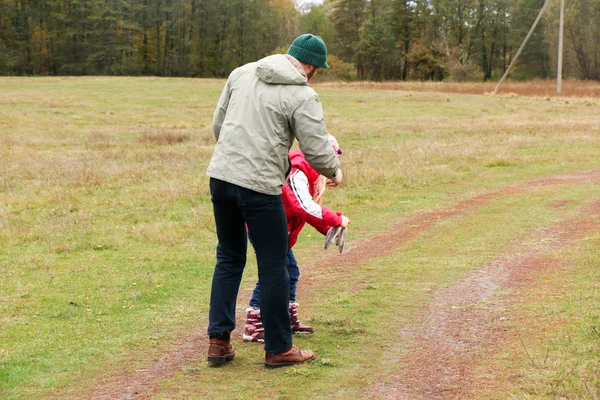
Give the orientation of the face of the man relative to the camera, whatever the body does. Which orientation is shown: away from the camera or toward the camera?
away from the camera

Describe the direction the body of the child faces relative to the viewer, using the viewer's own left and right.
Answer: facing to the right of the viewer

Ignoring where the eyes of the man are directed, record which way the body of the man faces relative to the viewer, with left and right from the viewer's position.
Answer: facing away from the viewer and to the right of the viewer
